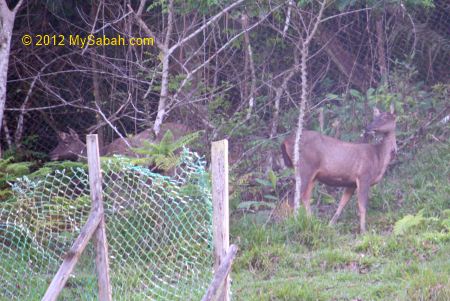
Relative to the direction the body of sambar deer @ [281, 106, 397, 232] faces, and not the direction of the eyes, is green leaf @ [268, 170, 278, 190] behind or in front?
behind

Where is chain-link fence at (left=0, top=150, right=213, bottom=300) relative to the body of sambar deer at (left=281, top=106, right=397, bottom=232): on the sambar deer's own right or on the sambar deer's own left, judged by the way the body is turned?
on the sambar deer's own right

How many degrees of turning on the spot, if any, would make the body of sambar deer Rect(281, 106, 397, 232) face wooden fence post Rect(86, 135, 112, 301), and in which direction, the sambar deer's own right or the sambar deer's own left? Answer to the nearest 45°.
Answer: approximately 90° to the sambar deer's own right

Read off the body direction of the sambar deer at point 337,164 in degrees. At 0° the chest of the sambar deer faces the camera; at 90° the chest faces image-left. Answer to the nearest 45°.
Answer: approximately 270°

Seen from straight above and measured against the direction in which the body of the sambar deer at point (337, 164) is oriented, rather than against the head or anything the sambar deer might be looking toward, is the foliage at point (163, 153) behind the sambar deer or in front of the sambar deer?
behind

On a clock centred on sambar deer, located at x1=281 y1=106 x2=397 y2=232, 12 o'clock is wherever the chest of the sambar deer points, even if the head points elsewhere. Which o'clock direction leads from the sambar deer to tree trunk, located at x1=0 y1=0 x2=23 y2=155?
The tree trunk is roughly at 6 o'clock from the sambar deer.

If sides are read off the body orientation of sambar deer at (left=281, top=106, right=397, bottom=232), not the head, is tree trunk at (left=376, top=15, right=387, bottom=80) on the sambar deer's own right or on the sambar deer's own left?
on the sambar deer's own left

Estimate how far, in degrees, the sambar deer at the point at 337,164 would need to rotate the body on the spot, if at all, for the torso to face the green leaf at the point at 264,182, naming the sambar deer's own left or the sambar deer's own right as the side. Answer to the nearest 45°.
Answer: approximately 180°

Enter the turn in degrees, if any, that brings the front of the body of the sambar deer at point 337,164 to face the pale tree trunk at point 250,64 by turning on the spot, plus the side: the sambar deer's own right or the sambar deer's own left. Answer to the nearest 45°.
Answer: approximately 135° to the sambar deer's own left
